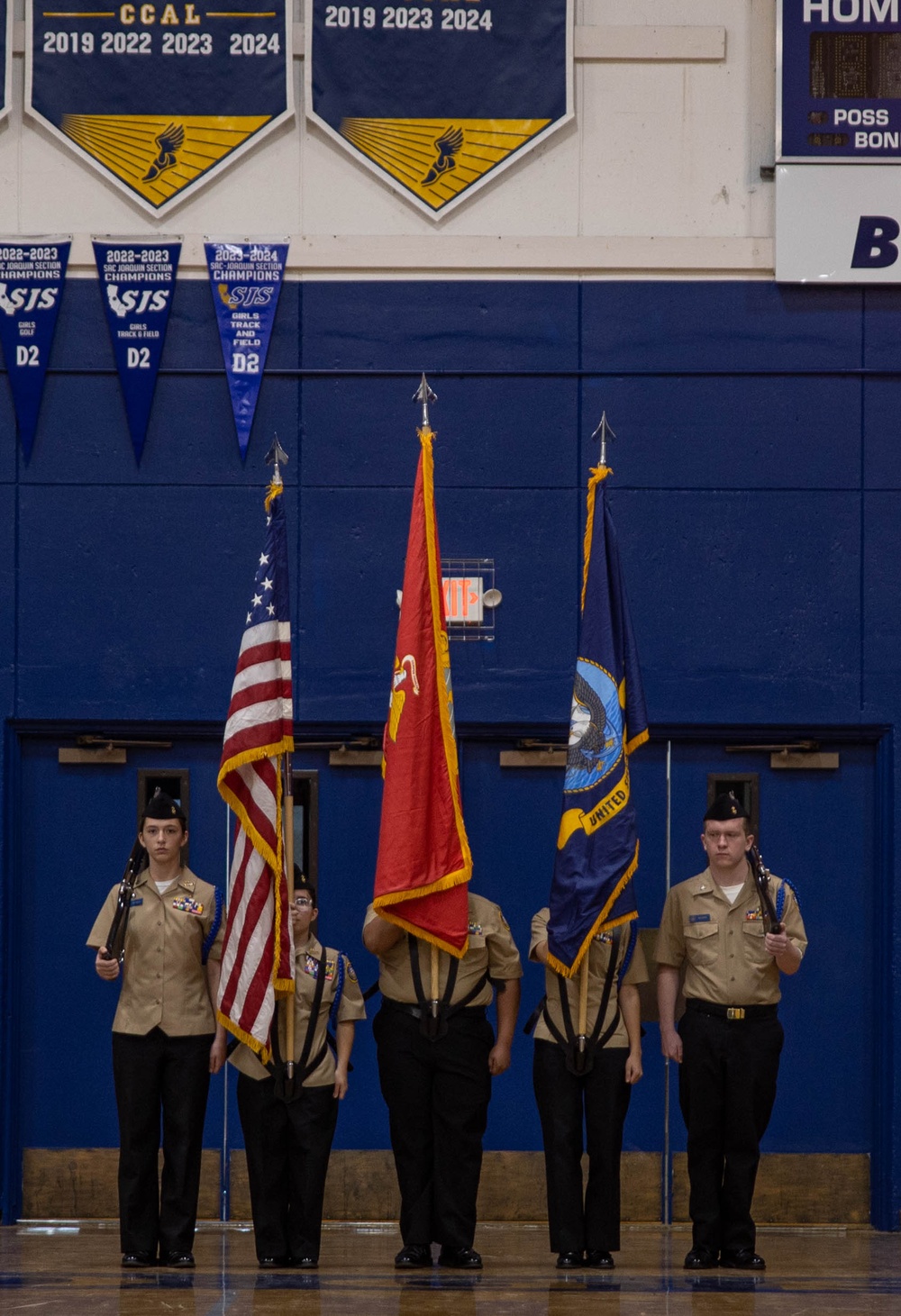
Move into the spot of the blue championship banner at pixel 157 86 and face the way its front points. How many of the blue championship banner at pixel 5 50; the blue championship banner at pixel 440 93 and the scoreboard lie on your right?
1

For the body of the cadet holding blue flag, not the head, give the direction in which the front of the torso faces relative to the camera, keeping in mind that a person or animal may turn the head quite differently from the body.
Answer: toward the camera

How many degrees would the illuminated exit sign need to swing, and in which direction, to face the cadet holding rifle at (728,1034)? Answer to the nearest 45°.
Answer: approximately 45° to its left

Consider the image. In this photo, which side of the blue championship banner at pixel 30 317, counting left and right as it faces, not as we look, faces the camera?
front

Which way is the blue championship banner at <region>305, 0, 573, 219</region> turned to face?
toward the camera

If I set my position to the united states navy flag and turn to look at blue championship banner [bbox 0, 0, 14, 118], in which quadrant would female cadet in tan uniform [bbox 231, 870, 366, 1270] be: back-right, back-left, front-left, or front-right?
front-left

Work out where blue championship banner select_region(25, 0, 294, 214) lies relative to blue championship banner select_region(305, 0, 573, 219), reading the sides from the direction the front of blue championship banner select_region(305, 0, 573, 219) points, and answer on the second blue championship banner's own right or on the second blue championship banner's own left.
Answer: on the second blue championship banner's own right

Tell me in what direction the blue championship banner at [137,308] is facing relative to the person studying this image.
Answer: facing the viewer

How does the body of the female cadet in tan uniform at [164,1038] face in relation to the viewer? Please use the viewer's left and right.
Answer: facing the viewer
